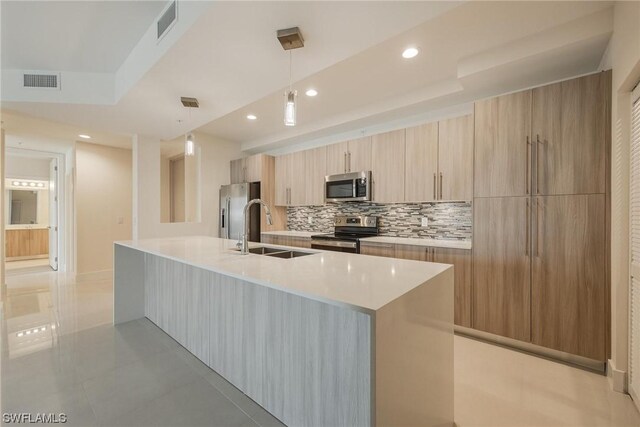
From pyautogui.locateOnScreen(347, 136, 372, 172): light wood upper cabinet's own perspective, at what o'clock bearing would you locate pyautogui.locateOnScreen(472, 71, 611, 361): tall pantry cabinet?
The tall pantry cabinet is roughly at 9 o'clock from the light wood upper cabinet.

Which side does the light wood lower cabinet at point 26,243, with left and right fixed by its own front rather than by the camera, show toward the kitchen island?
front

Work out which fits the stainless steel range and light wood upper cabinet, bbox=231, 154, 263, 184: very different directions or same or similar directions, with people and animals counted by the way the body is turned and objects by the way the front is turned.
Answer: same or similar directions

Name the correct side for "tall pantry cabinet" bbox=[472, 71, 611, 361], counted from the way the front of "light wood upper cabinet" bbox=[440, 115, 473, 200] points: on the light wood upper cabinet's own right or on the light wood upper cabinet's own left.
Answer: on the light wood upper cabinet's own left

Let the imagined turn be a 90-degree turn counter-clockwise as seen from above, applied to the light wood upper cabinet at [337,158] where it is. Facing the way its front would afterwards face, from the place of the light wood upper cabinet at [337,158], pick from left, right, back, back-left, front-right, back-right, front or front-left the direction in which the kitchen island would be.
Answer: front-right

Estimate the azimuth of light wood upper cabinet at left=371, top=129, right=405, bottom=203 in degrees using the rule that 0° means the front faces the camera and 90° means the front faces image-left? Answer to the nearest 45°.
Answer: approximately 45°

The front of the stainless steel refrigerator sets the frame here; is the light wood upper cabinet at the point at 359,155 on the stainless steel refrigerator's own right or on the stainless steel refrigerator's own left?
on the stainless steel refrigerator's own left

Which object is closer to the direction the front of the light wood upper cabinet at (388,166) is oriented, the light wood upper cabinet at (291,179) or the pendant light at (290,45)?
the pendant light

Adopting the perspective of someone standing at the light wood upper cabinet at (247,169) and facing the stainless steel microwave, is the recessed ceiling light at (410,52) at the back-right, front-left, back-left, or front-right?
front-right

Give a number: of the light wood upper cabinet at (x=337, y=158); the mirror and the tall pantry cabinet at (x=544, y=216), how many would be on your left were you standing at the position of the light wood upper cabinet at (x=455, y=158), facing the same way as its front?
1

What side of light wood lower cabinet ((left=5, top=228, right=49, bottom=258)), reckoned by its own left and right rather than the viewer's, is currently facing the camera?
front

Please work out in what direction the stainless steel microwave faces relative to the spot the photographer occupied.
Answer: facing the viewer and to the left of the viewer

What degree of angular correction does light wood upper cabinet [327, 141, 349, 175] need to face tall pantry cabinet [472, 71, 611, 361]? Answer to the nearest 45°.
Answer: approximately 90° to its left

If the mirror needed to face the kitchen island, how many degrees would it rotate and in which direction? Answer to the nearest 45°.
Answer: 0° — it already faces it

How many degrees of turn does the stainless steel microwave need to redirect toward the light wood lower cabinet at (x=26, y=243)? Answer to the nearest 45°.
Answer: approximately 45° to its right

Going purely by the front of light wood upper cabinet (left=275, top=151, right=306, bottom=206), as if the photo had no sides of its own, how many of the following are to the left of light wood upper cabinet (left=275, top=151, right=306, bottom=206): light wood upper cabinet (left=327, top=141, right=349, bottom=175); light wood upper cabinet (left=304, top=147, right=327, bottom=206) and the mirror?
2

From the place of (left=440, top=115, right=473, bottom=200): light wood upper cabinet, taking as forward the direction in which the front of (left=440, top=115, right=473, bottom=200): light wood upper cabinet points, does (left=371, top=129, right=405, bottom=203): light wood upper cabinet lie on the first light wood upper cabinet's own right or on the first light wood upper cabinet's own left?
on the first light wood upper cabinet's own right

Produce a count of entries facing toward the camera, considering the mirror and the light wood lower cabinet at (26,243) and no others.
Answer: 2

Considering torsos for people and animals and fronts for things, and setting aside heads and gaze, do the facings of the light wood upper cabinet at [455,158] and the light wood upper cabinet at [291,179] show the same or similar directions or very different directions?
same or similar directions

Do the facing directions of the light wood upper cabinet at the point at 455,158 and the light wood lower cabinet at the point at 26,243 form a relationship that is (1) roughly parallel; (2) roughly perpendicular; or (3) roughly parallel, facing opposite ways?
roughly perpendicular
